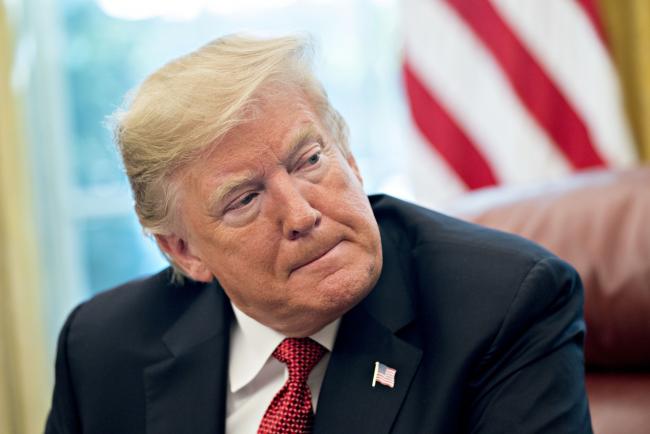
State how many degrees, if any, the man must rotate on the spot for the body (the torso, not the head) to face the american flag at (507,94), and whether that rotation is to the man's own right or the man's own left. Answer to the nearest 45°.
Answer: approximately 135° to the man's own left

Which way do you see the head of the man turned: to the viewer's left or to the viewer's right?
to the viewer's right

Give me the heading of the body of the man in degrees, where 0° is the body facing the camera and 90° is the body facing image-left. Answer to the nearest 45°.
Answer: approximately 0°
